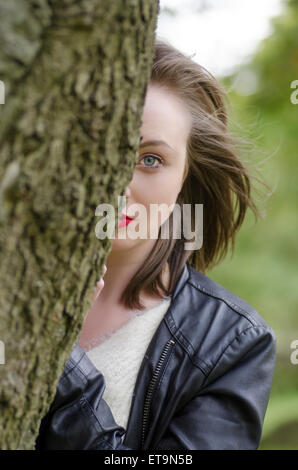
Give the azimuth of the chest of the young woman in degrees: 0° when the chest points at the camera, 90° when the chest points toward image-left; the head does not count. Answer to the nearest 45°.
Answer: approximately 45°
